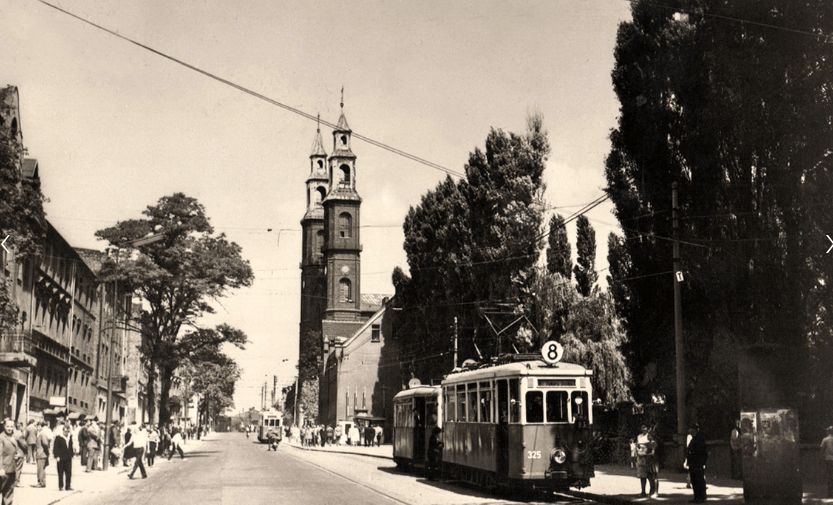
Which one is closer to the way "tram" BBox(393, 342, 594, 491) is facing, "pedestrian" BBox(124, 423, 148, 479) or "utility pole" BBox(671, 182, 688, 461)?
the utility pole

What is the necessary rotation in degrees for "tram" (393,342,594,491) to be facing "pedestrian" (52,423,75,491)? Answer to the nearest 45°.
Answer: approximately 135° to its right

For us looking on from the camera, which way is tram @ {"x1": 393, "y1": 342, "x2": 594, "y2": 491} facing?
facing the viewer and to the right of the viewer

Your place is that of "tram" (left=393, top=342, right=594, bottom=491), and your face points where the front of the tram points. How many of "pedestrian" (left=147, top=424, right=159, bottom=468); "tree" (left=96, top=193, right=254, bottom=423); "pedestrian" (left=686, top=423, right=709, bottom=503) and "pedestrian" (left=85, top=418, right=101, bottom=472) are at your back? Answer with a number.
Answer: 3

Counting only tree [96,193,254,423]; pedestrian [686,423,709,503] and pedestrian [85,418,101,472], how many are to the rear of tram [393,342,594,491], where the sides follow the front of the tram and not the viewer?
2

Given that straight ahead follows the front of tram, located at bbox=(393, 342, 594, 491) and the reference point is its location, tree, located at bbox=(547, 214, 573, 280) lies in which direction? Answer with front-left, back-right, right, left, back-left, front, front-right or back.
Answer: back-left

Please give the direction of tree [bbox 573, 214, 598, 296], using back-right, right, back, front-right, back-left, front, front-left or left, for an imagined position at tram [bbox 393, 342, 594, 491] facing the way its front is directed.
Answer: back-left

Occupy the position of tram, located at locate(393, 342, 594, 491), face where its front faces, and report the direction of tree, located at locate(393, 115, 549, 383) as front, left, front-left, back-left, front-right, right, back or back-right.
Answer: back-left

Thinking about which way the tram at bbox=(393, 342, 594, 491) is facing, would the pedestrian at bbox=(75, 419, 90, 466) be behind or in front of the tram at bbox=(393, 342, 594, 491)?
behind

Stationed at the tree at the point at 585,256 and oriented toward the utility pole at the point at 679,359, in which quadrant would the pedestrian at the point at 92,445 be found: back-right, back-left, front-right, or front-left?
front-right

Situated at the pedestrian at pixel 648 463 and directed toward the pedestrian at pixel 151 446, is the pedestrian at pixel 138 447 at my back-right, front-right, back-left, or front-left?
front-left

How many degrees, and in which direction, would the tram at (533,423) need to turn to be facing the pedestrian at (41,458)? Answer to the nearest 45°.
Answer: approximately 135° to its right

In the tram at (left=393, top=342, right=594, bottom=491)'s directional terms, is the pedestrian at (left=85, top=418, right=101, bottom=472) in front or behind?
behind
